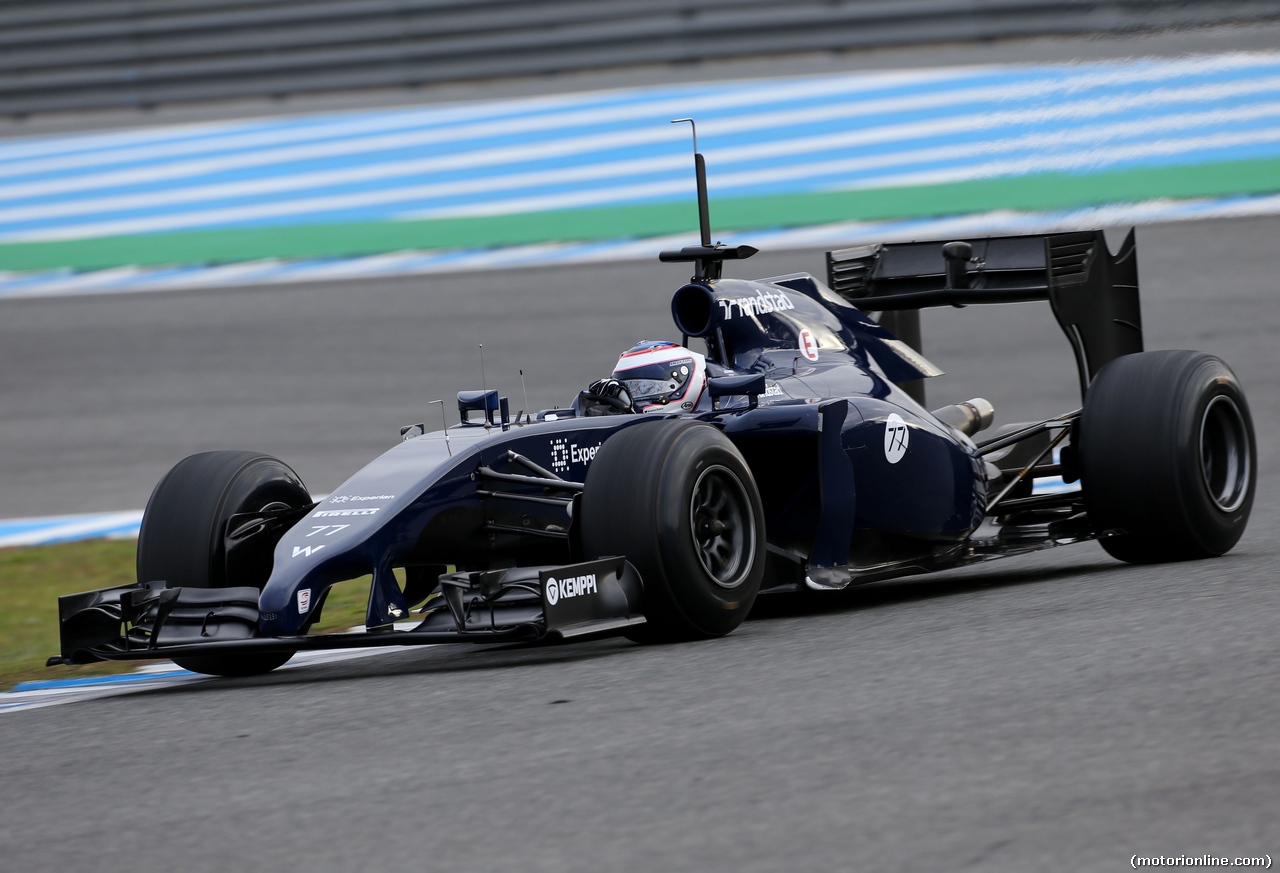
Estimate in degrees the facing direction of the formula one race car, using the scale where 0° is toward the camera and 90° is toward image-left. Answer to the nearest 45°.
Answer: approximately 45°

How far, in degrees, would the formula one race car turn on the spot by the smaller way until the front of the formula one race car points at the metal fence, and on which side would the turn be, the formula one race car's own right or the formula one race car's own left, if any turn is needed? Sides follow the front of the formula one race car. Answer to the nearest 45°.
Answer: approximately 135° to the formula one race car's own right
